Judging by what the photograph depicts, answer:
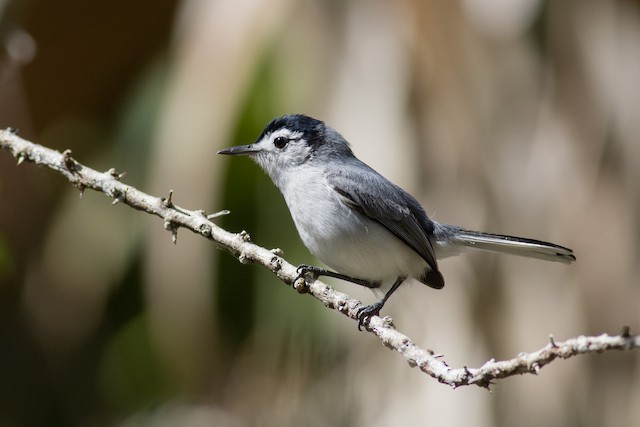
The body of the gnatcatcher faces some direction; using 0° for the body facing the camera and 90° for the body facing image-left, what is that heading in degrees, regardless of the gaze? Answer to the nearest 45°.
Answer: approximately 90°
